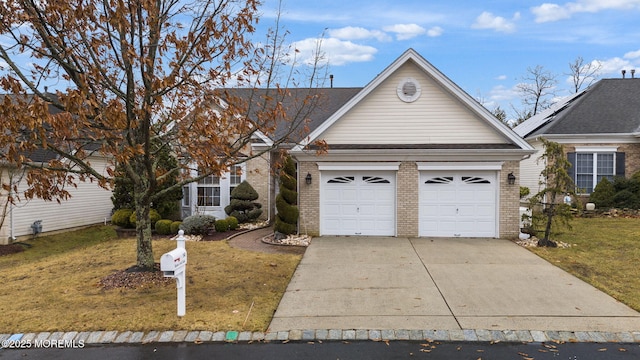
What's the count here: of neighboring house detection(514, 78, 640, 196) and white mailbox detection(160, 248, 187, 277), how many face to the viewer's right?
0

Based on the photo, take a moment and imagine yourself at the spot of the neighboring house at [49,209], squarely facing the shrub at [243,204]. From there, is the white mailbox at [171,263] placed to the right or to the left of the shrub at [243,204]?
right

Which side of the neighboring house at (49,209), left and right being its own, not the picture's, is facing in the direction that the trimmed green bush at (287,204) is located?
left

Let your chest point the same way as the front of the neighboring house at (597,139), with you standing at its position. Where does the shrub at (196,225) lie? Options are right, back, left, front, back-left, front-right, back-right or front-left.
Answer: front-right

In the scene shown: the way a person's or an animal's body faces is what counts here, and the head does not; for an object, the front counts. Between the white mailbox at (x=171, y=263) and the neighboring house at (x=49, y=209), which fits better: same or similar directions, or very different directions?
same or similar directions

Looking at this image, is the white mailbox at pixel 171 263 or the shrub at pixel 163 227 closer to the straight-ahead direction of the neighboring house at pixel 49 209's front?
the white mailbox

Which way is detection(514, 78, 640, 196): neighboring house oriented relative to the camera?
toward the camera

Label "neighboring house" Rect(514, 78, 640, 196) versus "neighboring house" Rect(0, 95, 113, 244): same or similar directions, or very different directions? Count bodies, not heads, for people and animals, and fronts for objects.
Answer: same or similar directions

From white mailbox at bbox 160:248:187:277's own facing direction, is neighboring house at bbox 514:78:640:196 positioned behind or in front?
behind

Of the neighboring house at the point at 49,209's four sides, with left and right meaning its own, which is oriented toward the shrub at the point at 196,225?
left

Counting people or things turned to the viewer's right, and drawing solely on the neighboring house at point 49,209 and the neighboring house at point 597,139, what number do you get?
0

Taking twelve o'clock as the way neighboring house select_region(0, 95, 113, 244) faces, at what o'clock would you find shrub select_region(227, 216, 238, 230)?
The shrub is roughly at 9 o'clock from the neighboring house.

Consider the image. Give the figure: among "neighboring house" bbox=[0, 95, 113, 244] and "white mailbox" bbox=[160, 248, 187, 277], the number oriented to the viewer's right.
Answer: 0

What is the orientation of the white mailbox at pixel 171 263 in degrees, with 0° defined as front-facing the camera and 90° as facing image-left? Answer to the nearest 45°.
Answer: approximately 45°

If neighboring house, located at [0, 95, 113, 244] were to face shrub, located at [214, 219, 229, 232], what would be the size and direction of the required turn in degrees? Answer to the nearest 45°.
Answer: approximately 90° to its left

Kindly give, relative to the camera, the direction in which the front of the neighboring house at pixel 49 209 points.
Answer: facing the viewer and to the left of the viewer
